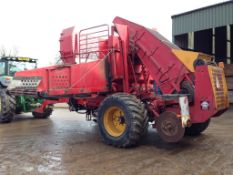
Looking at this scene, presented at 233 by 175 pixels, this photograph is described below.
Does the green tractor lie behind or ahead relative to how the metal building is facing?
ahead

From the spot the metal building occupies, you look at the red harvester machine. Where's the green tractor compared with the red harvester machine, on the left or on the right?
right

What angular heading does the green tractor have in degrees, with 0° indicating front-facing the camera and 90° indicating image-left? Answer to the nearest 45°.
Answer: approximately 135°

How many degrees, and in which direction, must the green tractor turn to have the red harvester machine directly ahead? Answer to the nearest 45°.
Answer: approximately 180°

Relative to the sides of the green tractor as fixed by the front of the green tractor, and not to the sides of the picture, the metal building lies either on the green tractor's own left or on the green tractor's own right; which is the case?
on the green tractor's own right

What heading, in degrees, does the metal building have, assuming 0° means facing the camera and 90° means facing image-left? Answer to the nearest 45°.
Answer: approximately 45°

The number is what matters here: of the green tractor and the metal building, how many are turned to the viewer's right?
0
